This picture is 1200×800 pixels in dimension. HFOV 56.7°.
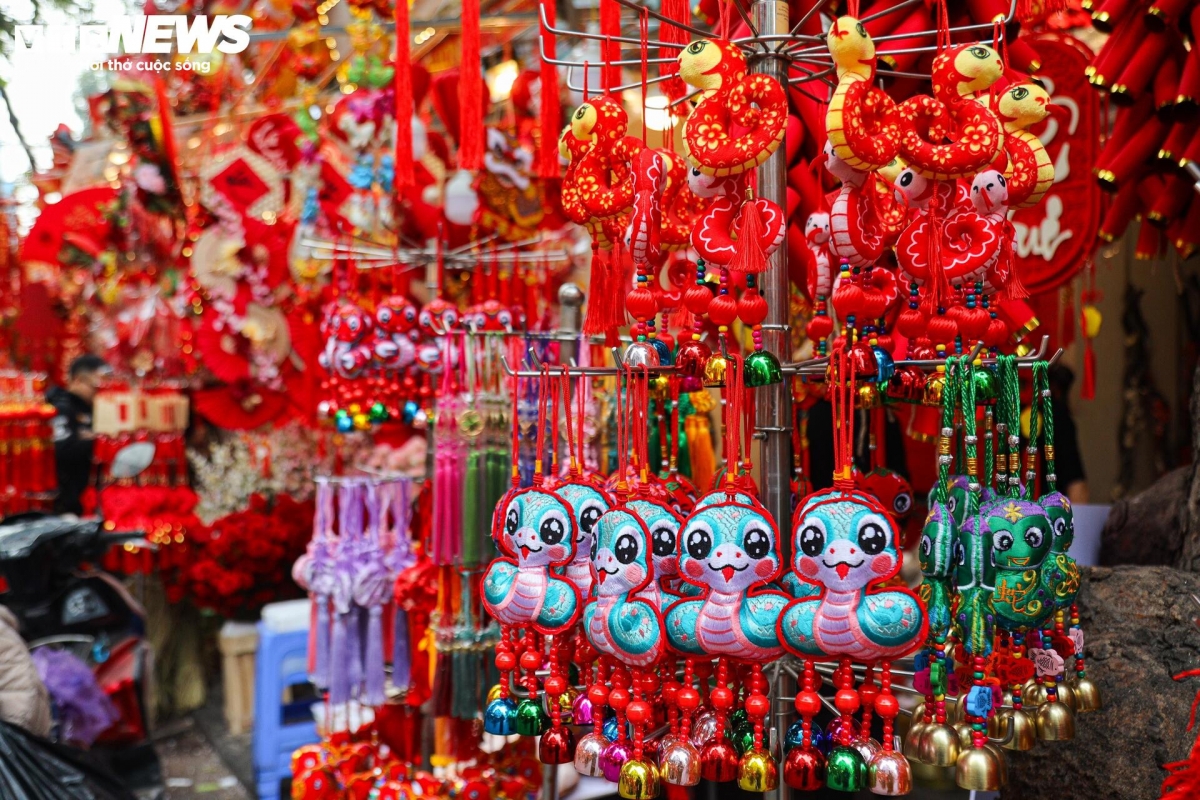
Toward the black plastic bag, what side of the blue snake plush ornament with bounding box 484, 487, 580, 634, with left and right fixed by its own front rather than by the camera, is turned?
right
